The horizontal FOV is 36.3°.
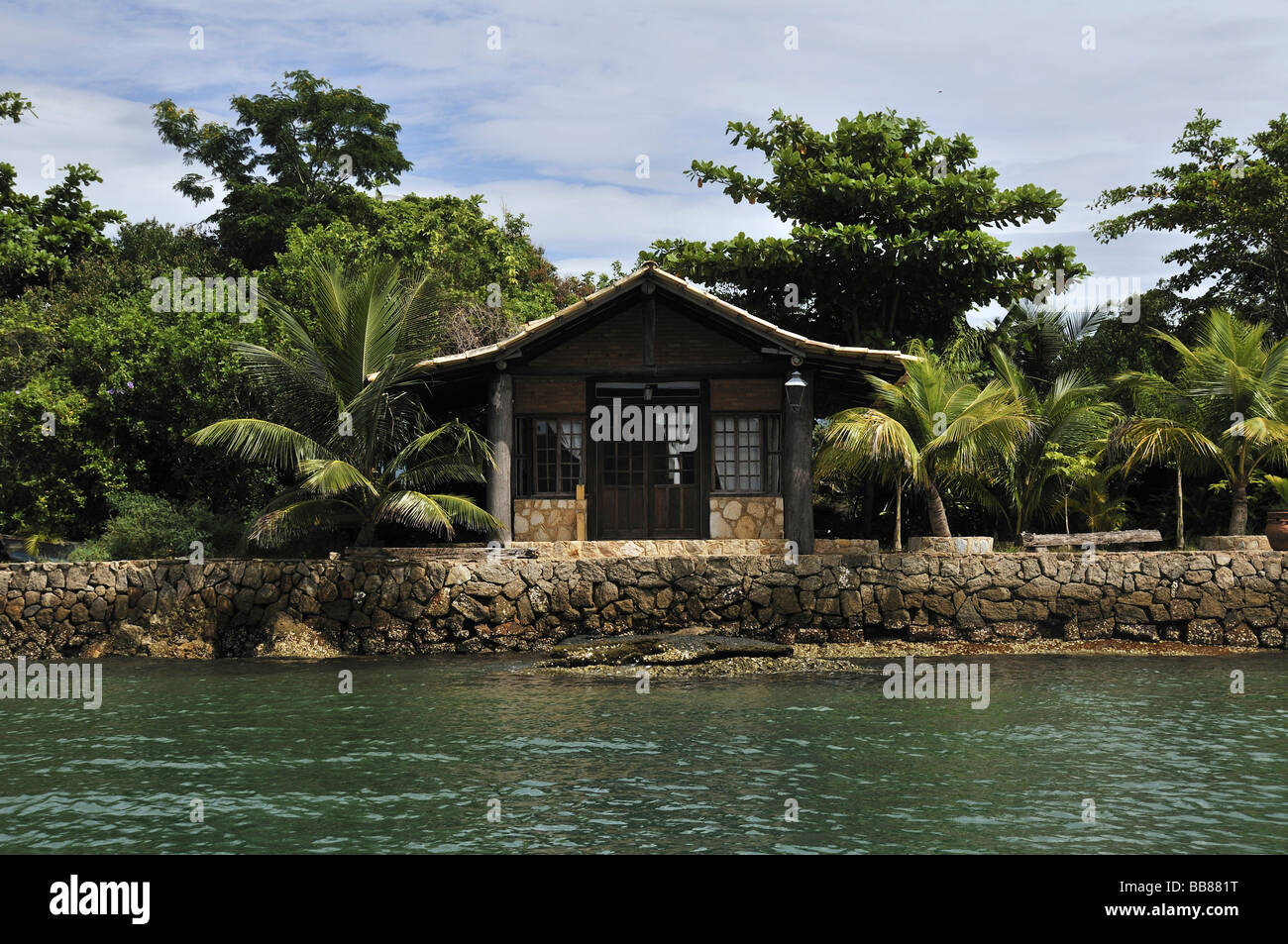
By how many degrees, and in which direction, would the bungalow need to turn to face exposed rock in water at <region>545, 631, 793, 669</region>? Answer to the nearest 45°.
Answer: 0° — it already faces it

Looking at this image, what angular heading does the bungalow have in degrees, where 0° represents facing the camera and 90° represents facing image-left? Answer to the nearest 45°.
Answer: approximately 0°

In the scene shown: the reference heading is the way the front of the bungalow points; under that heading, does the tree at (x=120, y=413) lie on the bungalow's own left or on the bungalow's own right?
on the bungalow's own right

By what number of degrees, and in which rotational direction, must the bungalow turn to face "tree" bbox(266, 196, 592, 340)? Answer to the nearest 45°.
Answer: approximately 135° to its right

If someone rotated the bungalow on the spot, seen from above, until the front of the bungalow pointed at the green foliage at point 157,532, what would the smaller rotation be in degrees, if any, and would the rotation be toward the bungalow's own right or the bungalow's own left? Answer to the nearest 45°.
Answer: approximately 90° to the bungalow's own right

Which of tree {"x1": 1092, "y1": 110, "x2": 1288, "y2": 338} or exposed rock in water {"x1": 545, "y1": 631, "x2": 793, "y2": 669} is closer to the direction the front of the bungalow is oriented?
the exposed rock in water

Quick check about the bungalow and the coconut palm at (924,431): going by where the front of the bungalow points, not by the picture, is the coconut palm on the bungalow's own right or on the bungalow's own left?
on the bungalow's own left

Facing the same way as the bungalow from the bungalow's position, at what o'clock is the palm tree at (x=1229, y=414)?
The palm tree is roughly at 9 o'clock from the bungalow.

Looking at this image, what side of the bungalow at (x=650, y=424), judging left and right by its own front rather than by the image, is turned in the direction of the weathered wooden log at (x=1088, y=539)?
left
